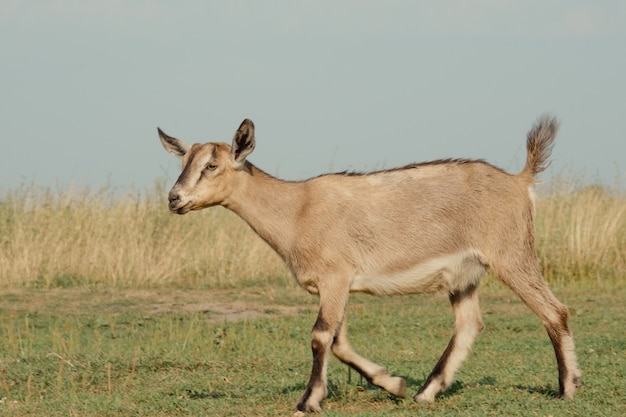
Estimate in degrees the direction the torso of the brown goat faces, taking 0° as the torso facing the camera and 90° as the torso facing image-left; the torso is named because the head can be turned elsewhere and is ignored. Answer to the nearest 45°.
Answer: approximately 90°
